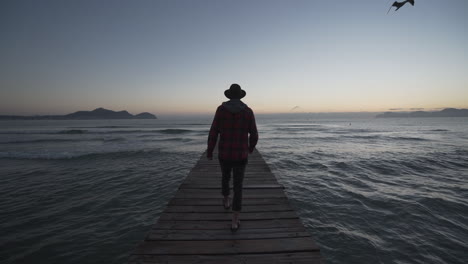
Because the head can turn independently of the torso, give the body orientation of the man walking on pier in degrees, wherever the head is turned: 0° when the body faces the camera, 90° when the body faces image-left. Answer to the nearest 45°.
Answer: approximately 180°
